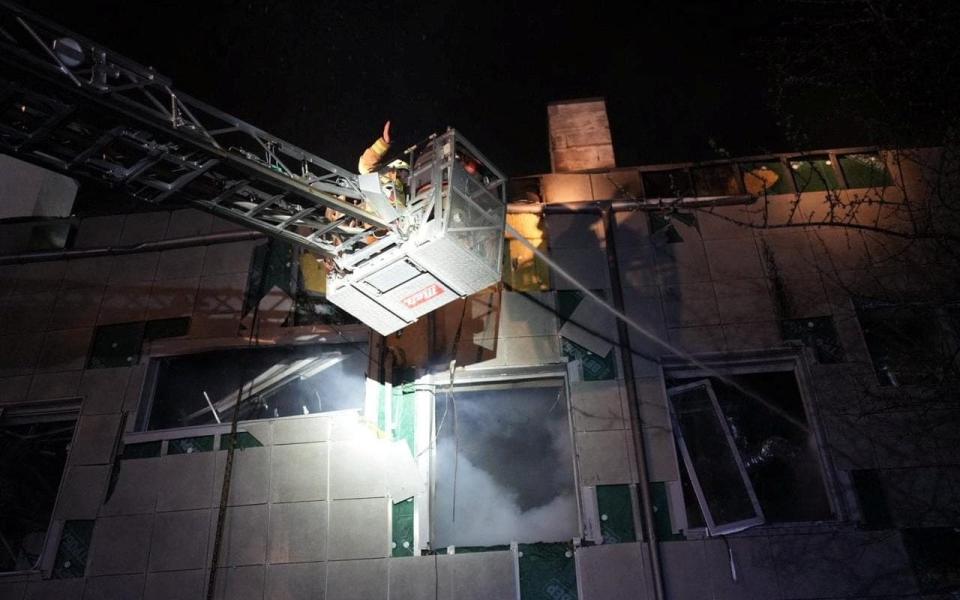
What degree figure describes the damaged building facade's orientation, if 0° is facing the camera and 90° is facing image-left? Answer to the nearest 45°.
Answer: approximately 0°

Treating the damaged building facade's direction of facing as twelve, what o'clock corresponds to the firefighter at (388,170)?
The firefighter is roughly at 1 o'clock from the damaged building facade.
